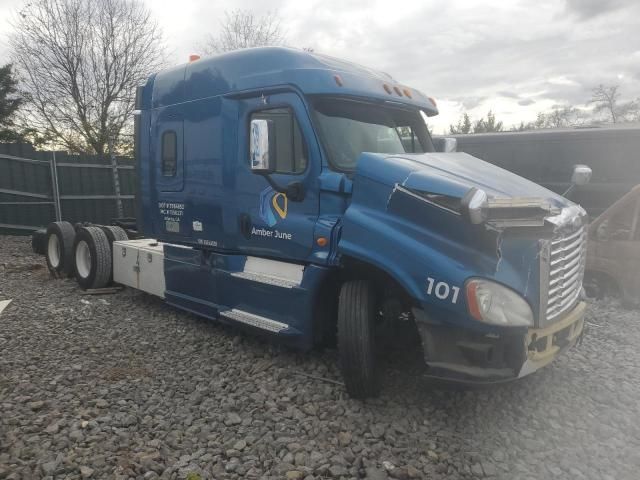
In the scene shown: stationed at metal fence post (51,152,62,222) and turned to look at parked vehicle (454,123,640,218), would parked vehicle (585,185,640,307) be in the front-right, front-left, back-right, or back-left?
front-right

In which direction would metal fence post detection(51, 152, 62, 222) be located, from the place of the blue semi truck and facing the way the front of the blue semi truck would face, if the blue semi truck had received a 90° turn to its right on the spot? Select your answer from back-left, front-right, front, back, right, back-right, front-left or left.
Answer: right

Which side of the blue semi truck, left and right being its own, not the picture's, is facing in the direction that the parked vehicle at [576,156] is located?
left

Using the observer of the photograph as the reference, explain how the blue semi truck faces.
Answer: facing the viewer and to the right of the viewer

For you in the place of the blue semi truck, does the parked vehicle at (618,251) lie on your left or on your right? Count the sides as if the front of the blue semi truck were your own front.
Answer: on your left
